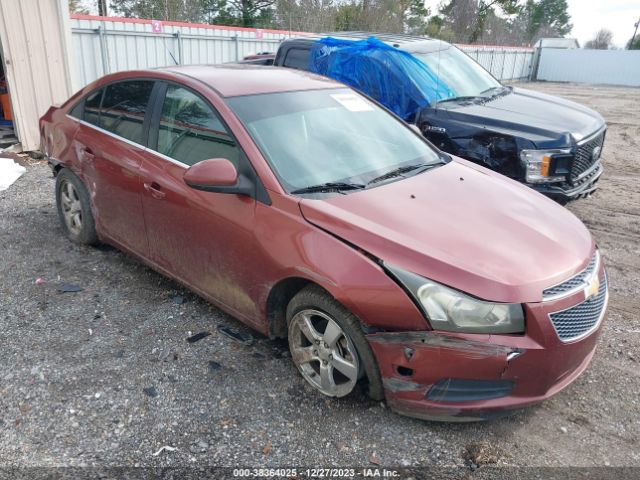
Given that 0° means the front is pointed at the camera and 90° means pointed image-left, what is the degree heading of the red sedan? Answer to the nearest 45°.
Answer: approximately 315°

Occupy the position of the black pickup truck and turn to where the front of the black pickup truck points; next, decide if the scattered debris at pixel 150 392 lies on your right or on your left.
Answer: on your right

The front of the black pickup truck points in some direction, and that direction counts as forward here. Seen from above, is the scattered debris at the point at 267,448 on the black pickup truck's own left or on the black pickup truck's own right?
on the black pickup truck's own right

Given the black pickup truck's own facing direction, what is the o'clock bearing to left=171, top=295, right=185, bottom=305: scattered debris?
The scattered debris is roughly at 3 o'clock from the black pickup truck.

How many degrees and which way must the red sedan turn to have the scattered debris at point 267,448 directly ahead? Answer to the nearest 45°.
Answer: approximately 90° to its right

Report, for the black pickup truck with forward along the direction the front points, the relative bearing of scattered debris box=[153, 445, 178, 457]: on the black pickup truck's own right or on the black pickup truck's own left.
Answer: on the black pickup truck's own right

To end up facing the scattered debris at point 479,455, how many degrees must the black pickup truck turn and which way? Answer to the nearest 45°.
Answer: approximately 45° to its right
